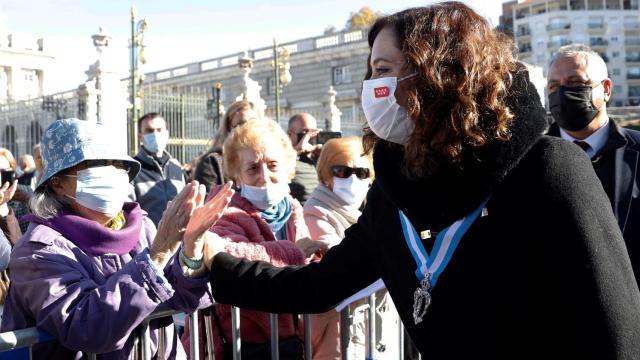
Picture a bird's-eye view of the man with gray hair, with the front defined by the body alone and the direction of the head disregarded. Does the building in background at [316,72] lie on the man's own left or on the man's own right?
on the man's own right

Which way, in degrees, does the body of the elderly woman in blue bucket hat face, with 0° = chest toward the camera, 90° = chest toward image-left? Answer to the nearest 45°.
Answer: approximately 315°

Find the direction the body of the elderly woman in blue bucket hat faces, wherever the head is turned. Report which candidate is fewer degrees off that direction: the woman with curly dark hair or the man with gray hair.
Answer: the woman with curly dark hair

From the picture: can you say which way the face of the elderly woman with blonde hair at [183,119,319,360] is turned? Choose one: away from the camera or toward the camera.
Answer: toward the camera

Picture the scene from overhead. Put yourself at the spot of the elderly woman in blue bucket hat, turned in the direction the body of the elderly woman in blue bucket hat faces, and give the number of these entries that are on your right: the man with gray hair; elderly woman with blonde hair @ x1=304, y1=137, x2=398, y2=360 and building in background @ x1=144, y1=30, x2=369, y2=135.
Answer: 0

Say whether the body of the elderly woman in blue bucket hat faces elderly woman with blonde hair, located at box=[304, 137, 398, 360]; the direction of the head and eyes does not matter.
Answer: no

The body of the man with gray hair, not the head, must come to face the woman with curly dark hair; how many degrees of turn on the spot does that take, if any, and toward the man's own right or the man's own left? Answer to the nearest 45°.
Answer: approximately 45° to the man's own left

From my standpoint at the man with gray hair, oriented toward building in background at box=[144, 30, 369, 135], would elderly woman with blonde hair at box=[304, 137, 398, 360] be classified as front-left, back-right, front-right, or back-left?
front-left

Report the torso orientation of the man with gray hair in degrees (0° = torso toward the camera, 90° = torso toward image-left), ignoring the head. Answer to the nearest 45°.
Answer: approximately 45°

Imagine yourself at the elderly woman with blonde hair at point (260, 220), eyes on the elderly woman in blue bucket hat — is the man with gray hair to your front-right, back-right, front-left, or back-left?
back-left

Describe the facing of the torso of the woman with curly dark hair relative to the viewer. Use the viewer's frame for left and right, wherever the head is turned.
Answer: facing the viewer and to the left of the viewer

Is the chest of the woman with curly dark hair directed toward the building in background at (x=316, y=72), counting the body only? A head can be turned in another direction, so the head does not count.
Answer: no

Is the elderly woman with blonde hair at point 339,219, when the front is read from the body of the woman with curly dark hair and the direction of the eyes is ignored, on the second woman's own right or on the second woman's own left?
on the second woman's own right

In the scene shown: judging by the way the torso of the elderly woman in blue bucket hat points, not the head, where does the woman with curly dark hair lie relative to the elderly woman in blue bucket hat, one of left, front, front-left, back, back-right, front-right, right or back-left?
front

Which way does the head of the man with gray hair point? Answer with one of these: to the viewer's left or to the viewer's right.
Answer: to the viewer's left

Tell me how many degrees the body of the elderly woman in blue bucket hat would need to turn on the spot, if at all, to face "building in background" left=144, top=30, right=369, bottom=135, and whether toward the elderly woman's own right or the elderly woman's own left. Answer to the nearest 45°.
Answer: approximately 135° to the elderly woman's own left

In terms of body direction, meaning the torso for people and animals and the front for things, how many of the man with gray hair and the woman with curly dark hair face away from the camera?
0
